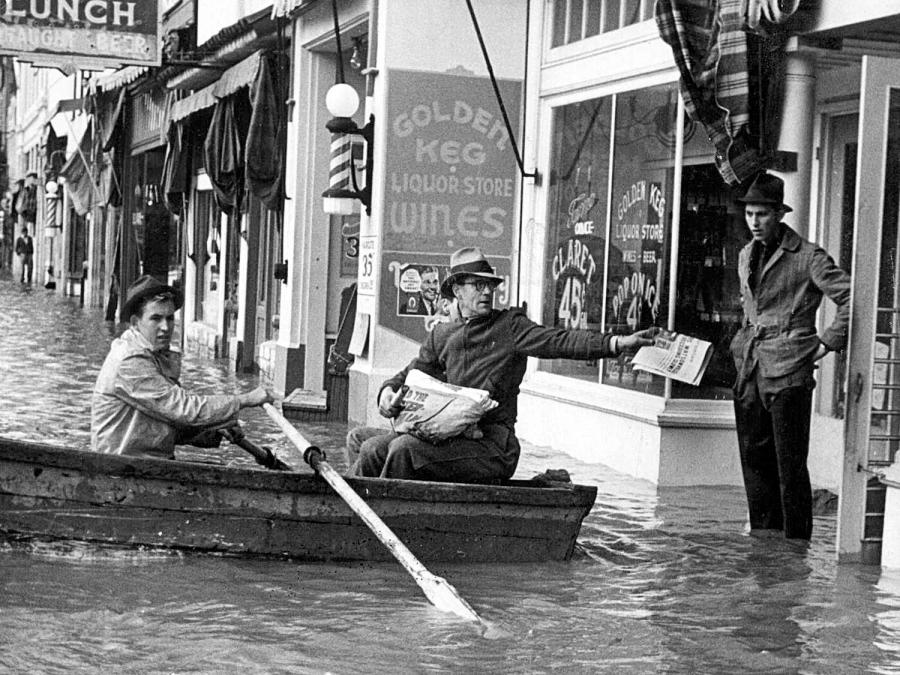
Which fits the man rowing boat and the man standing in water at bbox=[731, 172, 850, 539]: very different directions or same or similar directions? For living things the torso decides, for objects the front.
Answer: very different directions

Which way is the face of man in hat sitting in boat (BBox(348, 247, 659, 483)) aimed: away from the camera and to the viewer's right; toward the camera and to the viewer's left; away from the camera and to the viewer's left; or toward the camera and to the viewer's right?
toward the camera and to the viewer's right

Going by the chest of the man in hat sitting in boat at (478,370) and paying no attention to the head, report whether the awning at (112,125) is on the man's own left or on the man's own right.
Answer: on the man's own right

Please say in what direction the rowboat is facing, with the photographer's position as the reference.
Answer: facing to the left of the viewer

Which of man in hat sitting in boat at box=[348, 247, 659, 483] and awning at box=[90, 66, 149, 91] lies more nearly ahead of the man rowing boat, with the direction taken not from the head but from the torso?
the man in hat sitting in boat

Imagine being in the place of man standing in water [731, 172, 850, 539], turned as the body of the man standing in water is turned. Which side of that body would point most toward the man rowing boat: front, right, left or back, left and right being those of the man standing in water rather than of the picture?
front

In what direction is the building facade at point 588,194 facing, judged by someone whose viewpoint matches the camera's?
facing the viewer and to the left of the viewer

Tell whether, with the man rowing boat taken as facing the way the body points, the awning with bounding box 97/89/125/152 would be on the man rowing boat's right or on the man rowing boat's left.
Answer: on the man rowing boat's left

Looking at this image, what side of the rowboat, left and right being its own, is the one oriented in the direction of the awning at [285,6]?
right

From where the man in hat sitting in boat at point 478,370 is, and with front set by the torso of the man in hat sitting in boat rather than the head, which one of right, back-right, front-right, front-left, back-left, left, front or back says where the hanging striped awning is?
back

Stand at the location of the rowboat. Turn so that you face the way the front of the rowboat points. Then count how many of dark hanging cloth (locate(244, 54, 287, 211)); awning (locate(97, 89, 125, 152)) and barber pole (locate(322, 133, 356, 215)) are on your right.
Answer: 3

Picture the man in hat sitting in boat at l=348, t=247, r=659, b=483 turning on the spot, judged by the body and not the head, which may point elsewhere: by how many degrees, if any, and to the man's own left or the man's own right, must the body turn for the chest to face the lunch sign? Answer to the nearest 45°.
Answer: approximately 90° to the man's own right

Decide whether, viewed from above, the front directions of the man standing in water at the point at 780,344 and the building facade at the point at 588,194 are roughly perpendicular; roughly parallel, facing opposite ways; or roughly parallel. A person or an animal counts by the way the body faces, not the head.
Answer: roughly parallel

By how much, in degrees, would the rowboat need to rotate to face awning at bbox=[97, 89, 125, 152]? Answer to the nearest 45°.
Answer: approximately 90° to its right

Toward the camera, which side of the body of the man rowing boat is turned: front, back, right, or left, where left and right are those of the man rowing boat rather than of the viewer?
right
